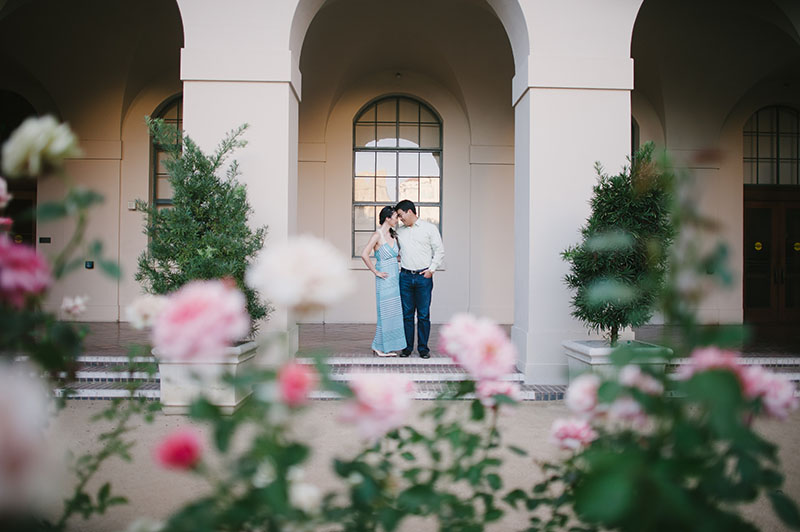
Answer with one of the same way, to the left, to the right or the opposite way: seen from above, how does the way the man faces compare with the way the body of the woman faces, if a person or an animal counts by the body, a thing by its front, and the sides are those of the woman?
to the right

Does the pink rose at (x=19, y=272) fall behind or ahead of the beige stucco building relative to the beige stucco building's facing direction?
ahead

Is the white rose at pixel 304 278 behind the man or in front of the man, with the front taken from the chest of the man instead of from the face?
in front

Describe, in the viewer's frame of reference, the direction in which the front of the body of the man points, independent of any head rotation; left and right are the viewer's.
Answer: facing the viewer and to the left of the viewer

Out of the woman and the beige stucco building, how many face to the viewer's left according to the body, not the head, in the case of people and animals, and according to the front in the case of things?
0

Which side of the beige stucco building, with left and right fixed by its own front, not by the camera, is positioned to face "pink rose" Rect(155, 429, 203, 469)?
front

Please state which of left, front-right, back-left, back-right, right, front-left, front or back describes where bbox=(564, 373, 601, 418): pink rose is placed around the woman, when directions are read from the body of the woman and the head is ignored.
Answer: front-right

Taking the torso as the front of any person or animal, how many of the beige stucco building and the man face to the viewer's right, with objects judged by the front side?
0

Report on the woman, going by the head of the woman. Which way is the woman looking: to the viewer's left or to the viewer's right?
to the viewer's right

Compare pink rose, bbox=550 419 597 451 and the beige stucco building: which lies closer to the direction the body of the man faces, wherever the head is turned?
the pink rose

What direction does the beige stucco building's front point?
toward the camera

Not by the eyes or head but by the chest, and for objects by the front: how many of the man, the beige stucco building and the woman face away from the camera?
0

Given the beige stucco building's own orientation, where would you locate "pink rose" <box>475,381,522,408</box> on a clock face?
The pink rose is roughly at 12 o'clock from the beige stucco building.

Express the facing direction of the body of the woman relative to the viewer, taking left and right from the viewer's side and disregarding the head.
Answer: facing the viewer and to the right of the viewer

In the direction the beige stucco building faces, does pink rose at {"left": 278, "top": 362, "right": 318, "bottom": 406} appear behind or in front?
in front
